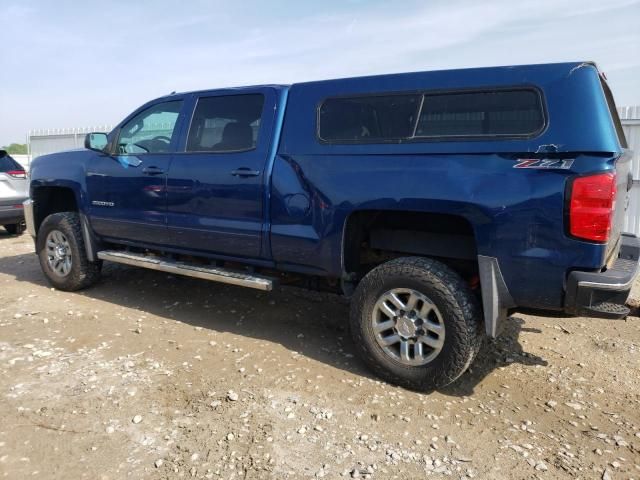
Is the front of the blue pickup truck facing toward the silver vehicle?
yes

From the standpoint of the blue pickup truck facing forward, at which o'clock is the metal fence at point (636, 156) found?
The metal fence is roughly at 3 o'clock from the blue pickup truck.

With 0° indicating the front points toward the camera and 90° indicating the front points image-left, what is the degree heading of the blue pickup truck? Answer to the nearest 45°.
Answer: approximately 135°

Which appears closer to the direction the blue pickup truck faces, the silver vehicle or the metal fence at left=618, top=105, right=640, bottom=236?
the silver vehicle
